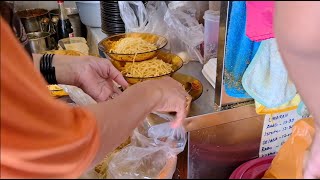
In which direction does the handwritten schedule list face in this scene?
toward the camera

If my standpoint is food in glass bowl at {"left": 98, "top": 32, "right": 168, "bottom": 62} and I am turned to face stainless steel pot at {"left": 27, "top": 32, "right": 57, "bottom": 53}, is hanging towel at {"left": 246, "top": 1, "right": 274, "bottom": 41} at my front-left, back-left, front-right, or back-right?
back-left

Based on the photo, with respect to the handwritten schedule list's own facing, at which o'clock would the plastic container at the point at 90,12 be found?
The plastic container is roughly at 4 o'clock from the handwritten schedule list.

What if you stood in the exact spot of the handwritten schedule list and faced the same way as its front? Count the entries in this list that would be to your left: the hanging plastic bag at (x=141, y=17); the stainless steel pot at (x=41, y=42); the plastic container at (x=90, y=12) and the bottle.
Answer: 0

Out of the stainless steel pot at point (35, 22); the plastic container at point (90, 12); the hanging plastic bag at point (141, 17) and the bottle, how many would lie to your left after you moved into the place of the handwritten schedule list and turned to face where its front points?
0

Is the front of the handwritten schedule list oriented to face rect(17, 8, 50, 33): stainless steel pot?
no

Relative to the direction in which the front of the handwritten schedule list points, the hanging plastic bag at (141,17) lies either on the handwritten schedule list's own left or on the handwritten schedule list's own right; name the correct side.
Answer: on the handwritten schedule list's own right

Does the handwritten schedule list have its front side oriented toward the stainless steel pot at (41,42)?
no
